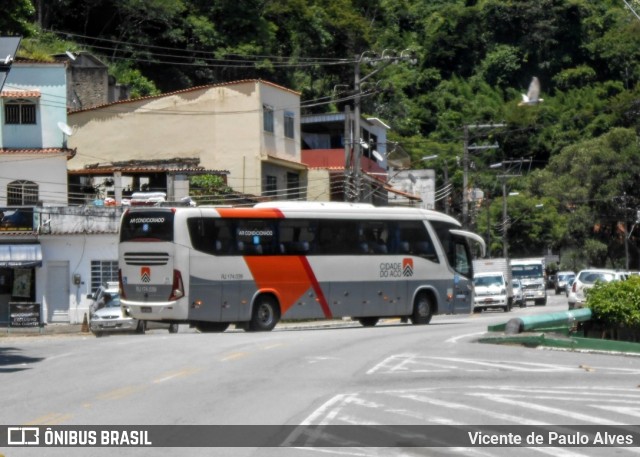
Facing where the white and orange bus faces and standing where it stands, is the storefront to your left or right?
on your left

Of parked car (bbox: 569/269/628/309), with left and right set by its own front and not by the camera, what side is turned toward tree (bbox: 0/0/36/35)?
left

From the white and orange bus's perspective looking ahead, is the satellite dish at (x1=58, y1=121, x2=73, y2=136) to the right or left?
on its left

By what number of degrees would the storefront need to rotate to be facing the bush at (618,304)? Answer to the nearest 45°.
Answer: approximately 45° to its left

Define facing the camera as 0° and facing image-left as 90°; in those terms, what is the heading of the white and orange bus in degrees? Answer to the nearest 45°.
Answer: approximately 225°
